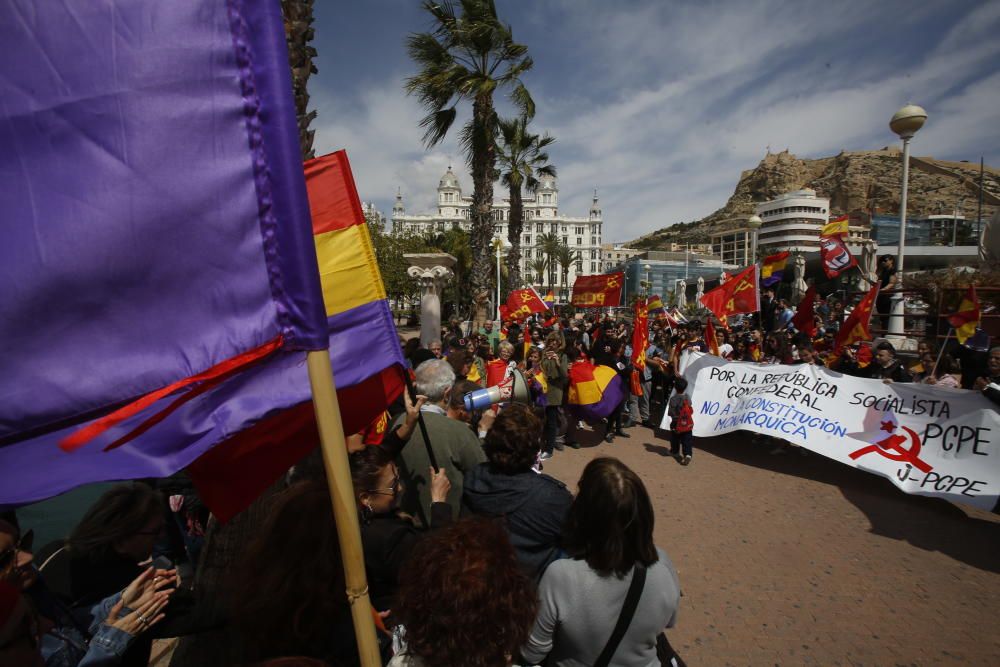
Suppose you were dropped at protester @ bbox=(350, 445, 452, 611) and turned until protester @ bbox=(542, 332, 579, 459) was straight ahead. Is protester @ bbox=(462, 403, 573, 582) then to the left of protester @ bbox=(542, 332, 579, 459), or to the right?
right

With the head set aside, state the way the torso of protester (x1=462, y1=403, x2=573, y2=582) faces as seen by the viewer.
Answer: away from the camera

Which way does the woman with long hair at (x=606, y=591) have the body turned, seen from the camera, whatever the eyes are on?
away from the camera

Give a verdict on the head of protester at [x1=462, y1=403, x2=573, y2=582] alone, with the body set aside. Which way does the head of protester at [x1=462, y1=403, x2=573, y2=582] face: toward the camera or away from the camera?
away from the camera

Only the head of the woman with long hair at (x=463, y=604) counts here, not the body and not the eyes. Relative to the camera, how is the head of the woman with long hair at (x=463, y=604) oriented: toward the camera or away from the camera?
away from the camera

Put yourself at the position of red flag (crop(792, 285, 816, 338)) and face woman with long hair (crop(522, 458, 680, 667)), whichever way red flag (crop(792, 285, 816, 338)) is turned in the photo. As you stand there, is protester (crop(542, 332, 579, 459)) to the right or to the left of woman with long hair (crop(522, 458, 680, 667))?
right
